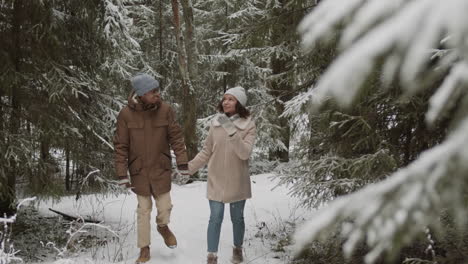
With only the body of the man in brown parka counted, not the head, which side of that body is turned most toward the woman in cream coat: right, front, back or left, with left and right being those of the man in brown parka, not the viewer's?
left

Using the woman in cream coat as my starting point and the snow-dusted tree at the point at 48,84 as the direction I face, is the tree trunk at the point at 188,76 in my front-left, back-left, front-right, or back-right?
front-right

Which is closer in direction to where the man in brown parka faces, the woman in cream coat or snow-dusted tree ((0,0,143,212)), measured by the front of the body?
the woman in cream coat

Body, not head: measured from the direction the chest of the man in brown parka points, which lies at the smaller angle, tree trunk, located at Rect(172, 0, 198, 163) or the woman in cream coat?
the woman in cream coat

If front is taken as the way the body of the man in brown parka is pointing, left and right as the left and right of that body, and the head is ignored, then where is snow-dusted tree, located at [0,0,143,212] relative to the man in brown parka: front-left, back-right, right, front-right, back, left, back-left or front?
back-right

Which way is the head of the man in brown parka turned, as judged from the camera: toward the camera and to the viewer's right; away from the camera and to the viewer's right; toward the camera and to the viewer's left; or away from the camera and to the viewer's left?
toward the camera and to the viewer's right

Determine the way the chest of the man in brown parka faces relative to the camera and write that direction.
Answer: toward the camera

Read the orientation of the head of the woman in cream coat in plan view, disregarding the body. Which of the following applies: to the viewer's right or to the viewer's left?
to the viewer's left

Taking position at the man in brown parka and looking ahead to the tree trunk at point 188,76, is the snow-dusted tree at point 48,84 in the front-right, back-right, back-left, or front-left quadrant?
front-left

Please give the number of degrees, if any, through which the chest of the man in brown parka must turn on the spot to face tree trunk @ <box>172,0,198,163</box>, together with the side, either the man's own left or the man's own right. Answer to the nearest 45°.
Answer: approximately 180°
